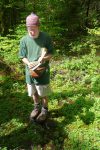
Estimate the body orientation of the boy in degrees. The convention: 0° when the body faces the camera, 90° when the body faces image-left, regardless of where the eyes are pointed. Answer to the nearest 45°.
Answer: approximately 45°
